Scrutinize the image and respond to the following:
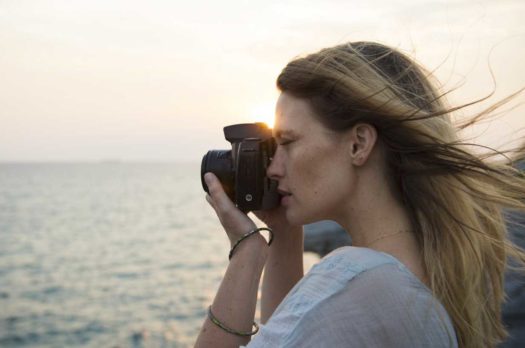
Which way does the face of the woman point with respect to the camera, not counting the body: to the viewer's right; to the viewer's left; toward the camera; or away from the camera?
to the viewer's left

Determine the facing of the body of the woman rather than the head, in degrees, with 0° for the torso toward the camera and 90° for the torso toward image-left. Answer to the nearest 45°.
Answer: approximately 90°
